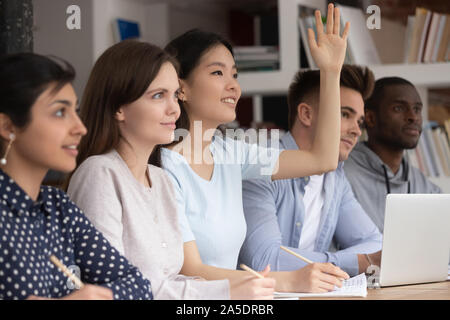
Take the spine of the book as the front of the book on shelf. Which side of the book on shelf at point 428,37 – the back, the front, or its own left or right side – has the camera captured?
front

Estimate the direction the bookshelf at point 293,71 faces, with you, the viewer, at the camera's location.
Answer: facing the viewer

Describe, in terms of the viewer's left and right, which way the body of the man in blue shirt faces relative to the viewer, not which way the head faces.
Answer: facing the viewer and to the right of the viewer

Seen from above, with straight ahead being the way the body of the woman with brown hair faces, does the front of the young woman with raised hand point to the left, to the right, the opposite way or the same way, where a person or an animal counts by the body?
the same way

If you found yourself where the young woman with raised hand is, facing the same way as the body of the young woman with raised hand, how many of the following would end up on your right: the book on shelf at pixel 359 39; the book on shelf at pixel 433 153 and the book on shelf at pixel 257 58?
0

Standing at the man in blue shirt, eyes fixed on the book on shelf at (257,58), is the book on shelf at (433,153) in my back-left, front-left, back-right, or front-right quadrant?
front-right

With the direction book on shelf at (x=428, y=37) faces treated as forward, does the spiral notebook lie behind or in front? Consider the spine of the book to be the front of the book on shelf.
in front

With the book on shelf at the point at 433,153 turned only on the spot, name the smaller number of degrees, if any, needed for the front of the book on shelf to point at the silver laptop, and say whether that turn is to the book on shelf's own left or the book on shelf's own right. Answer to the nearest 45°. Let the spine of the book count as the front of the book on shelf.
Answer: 0° — it already faces it

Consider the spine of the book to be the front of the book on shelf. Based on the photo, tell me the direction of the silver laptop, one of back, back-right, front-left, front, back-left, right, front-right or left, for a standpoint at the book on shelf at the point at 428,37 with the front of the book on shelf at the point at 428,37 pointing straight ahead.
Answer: front

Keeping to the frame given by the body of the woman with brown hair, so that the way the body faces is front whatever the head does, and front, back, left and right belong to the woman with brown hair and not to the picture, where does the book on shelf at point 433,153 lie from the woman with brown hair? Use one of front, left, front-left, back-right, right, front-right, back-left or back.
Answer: left
